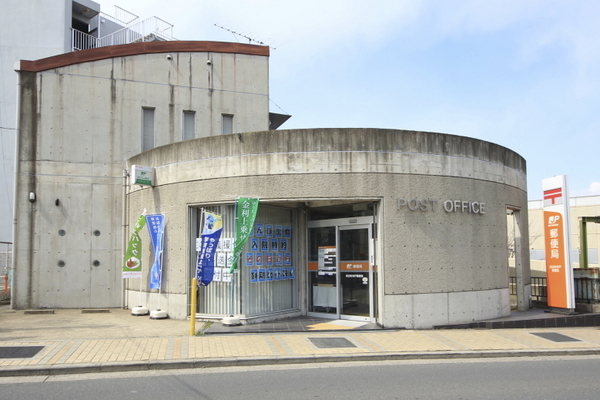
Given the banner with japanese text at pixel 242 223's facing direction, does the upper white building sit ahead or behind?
behind

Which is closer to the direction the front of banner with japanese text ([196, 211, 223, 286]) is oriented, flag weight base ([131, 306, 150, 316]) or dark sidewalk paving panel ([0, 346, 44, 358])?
the dark sidewalk paving panel

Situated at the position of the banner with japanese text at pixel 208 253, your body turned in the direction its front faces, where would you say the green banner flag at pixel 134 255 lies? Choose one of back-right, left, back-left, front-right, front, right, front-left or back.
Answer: back-right

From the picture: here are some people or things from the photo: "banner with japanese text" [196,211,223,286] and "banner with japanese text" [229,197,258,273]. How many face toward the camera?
2

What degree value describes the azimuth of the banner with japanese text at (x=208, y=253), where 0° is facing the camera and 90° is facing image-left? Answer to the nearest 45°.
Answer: approximately 0°

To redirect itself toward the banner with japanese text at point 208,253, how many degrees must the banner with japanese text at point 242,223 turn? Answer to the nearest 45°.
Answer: approximately 135° to its right

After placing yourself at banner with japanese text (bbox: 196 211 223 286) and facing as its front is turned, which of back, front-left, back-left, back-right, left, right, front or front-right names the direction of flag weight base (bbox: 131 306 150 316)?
back-right

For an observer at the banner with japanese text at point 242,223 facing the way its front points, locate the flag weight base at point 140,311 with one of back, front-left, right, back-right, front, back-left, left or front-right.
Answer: back-right

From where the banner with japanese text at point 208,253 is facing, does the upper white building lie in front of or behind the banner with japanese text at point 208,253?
behind
